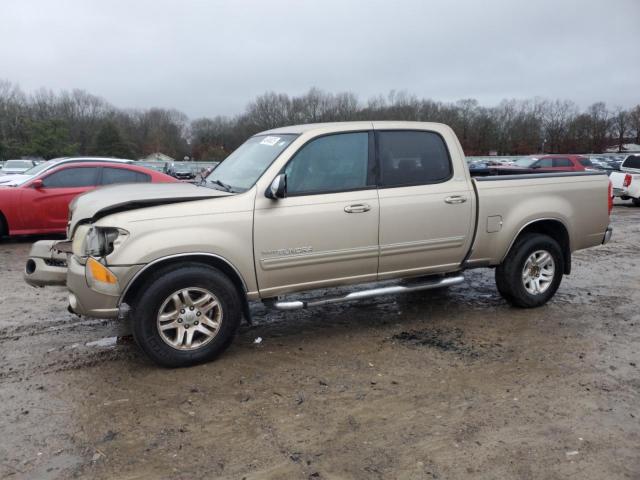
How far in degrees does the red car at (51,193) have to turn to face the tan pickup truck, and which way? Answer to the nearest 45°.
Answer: approximately 90° to its left

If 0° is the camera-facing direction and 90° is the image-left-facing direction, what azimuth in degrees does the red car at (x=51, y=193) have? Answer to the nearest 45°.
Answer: approximately 90°

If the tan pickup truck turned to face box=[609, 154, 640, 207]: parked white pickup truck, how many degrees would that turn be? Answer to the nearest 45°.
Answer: approximately 180°

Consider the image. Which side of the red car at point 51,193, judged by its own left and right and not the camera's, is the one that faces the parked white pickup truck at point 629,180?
back

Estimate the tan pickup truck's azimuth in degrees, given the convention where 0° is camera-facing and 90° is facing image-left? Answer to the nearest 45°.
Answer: approximately 45°

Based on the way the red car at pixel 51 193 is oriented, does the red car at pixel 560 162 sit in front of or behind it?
behind
